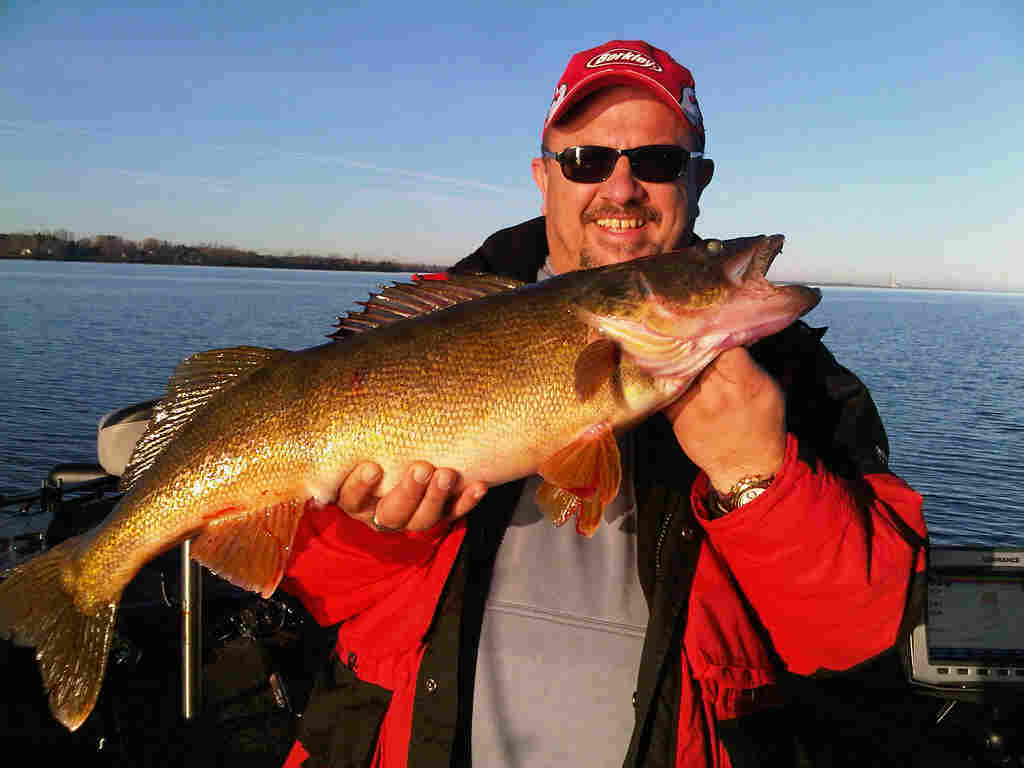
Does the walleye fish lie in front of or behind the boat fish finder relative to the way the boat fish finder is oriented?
in front

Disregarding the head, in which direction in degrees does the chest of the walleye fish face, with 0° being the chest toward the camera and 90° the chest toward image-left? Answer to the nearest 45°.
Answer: approximately 270°

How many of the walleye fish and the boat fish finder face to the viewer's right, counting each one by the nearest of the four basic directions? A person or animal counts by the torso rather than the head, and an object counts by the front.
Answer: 1

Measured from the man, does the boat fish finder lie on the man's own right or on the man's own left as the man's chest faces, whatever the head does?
on the man's own left

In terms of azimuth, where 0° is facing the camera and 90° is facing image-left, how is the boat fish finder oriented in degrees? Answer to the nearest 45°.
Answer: approximately 0°

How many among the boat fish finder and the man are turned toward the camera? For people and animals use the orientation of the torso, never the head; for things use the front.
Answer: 2

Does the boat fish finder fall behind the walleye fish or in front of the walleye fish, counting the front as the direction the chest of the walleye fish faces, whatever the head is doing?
in front
